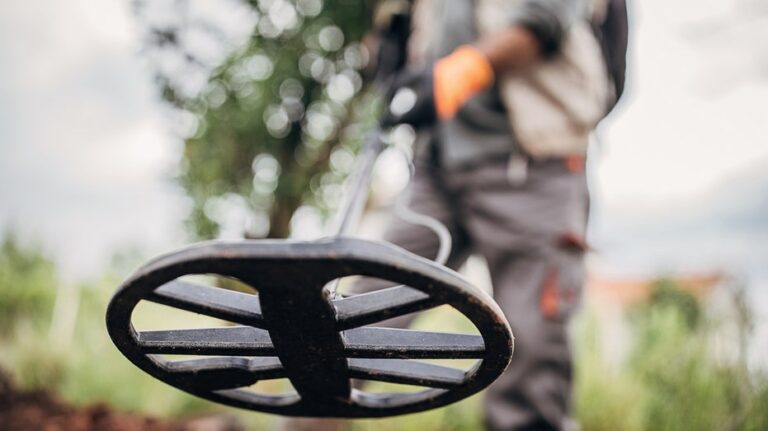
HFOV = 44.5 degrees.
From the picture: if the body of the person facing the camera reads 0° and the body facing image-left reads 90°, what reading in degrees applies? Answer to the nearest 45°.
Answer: approximately 45°
